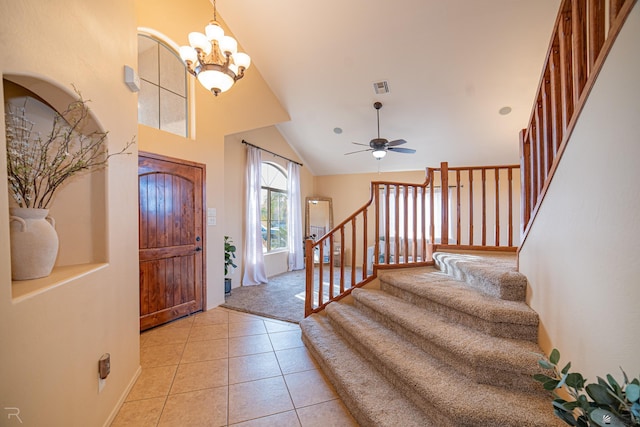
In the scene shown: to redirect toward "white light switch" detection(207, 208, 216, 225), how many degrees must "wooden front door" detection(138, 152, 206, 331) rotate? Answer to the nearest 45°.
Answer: approximately 90° to its left

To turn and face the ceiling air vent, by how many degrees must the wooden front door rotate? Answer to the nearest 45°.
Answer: approximately 45° to its left

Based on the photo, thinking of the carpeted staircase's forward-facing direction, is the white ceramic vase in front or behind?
in front

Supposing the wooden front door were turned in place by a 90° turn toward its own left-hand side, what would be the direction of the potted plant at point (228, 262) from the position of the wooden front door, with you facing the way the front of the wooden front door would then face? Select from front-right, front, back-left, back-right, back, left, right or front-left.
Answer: front

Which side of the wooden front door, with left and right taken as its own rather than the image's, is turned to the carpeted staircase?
front

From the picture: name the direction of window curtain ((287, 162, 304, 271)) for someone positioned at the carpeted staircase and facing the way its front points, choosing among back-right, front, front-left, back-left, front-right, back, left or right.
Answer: right

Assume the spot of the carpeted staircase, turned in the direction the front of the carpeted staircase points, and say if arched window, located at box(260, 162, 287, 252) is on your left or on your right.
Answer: on your right

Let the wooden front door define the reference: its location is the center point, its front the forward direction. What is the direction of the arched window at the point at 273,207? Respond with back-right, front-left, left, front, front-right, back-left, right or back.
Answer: left

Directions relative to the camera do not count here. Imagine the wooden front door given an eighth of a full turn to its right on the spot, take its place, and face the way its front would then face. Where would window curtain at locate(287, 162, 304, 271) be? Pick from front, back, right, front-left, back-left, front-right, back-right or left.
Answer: back-left

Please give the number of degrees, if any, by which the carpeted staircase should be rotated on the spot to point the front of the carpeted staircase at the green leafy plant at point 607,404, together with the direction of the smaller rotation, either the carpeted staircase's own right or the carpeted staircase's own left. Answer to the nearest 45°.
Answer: approximately 45° to the carpeted staircase's own left

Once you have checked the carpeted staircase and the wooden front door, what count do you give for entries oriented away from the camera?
0

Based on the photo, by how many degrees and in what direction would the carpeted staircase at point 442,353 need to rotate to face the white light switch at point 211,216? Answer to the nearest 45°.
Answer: approximately 45° to its right

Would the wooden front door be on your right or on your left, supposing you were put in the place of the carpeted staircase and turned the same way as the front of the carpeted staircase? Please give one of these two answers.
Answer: on your right

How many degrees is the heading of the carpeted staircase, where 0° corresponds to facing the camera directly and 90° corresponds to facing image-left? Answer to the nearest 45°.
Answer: approximately 45°

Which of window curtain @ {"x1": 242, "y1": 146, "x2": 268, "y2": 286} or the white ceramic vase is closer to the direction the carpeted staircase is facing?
the white ceramic vase

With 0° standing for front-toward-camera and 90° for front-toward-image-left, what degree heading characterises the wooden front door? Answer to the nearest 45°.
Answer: approximately 315°

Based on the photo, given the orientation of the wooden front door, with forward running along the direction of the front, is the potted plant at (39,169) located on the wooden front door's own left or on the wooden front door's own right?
on the wooden front door's own right
